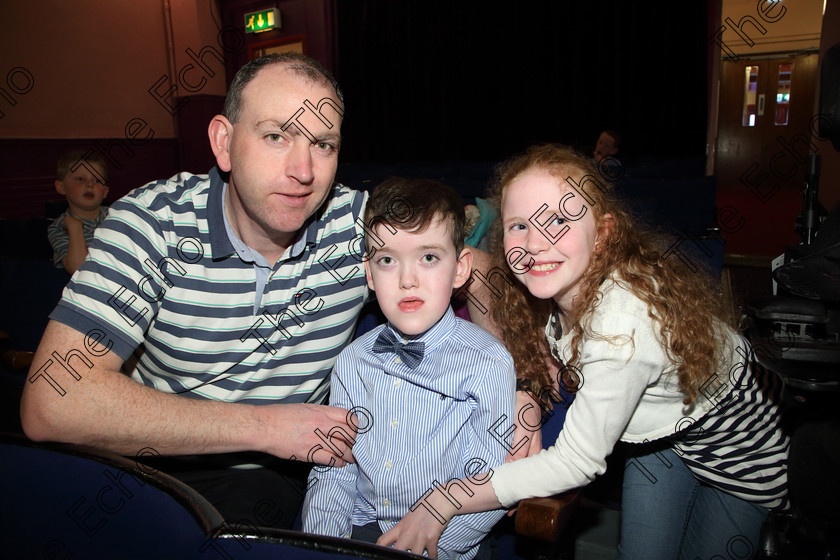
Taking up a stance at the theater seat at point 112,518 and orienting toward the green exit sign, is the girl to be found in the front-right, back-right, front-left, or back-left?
front-right

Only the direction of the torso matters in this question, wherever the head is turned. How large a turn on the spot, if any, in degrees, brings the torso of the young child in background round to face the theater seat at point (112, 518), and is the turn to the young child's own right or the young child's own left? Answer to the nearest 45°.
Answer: approximately 45° to the young child's own right

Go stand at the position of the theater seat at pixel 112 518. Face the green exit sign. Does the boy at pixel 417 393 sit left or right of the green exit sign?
right

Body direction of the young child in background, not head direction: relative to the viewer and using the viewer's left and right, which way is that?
facing the viewer and to the right of the viewer

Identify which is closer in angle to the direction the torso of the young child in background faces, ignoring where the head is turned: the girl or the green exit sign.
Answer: the girl

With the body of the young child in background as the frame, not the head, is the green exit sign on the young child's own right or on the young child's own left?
on the young child's own left

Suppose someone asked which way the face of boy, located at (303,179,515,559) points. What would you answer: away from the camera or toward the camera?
toward the camera

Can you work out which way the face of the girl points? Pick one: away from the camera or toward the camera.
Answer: toward the camera
